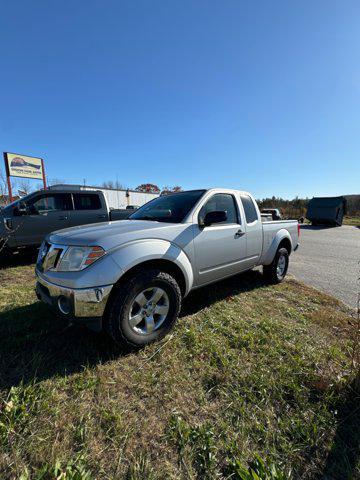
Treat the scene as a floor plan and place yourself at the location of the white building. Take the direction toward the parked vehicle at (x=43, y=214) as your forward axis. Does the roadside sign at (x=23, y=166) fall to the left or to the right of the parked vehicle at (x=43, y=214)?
right

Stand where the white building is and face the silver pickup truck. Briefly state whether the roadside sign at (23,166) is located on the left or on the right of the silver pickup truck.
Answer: right

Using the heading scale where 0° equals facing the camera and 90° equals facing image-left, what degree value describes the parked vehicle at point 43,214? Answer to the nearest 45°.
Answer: approximately 90°

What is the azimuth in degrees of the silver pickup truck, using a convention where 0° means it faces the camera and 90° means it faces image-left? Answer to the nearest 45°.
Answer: approximately 45°

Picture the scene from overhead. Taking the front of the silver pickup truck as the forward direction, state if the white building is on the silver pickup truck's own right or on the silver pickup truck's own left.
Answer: on the silver pickup truck's own right

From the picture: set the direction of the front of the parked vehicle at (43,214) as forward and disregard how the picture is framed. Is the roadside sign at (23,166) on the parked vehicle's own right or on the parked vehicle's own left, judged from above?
on the parked vehicle's own right

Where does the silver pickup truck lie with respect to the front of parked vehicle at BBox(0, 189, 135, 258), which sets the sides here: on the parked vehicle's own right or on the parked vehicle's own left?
on the parked vehicle's own left

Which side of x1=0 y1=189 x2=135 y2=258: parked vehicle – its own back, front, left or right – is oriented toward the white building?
right
